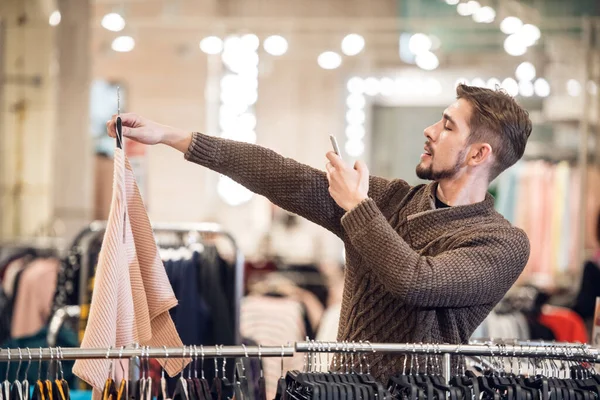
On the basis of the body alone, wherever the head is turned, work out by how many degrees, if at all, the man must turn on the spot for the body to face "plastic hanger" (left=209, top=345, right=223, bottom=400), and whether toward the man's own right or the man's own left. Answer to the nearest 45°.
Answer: approximately 45° to the man's own right

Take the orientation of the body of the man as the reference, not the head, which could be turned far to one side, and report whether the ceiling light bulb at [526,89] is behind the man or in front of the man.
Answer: behind

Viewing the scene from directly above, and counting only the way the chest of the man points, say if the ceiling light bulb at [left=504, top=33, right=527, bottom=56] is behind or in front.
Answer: behind

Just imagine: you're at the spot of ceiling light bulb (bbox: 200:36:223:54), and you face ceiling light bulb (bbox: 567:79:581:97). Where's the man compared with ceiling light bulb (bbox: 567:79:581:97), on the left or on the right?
right

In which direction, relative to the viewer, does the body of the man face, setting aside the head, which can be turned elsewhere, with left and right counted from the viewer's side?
facing the viewer and to the left of the viewer

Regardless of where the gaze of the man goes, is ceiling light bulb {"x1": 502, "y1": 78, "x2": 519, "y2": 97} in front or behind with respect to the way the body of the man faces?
behind

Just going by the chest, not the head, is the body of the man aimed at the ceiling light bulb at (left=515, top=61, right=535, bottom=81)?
no

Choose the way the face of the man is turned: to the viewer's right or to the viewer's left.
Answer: to the viewer's left

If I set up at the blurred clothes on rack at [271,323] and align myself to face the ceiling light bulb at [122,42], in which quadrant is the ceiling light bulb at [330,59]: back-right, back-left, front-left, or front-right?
front-right

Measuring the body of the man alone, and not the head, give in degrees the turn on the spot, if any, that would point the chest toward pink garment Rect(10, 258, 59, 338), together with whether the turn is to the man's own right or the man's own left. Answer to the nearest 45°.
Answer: approximately 90° to the man's own right

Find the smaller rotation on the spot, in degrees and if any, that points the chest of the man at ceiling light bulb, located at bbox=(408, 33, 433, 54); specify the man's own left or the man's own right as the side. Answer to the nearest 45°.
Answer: approximately 135° to the man's own right

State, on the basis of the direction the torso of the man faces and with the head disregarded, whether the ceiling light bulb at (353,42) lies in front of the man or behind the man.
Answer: behind

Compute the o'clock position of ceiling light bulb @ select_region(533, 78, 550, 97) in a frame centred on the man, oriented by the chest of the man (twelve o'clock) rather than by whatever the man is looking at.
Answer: The ceiling light bulb is roughly at 5 o'clock from the man.

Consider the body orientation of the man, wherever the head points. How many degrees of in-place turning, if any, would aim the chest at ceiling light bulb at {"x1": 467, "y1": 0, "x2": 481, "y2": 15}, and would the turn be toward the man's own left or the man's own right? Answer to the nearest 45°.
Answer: approximately 135° to the man's own right

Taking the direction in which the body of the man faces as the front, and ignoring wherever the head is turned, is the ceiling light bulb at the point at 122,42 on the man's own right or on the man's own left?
on the man's own right
